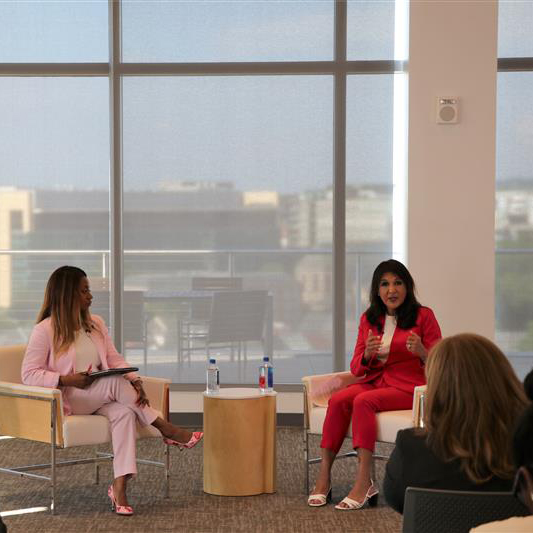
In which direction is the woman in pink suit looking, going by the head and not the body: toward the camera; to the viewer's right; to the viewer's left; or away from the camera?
to the viewer's right

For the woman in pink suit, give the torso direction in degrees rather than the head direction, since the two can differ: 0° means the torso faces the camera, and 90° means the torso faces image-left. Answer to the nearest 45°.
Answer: approximately 315°

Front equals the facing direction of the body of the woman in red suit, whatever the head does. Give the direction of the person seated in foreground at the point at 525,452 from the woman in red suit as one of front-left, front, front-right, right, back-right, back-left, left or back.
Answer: front-left

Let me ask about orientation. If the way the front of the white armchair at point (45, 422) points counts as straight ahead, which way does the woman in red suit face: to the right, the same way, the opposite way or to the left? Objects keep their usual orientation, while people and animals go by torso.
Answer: to the right

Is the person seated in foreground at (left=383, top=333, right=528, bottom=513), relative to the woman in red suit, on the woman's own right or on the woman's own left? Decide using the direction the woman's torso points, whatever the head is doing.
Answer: on the woman's own left

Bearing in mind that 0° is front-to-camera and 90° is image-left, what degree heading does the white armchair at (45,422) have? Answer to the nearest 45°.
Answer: approximately 315°

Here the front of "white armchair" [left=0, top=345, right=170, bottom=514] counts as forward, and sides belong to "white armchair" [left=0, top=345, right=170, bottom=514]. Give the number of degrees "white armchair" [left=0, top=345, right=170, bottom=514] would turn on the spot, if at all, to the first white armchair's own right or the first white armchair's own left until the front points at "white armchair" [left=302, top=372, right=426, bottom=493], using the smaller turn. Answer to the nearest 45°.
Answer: approximately 45° to the first white armchair's own left

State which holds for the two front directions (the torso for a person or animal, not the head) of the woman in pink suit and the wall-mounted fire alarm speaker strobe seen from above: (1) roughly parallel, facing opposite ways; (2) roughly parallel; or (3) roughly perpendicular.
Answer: roughly perpendicular
